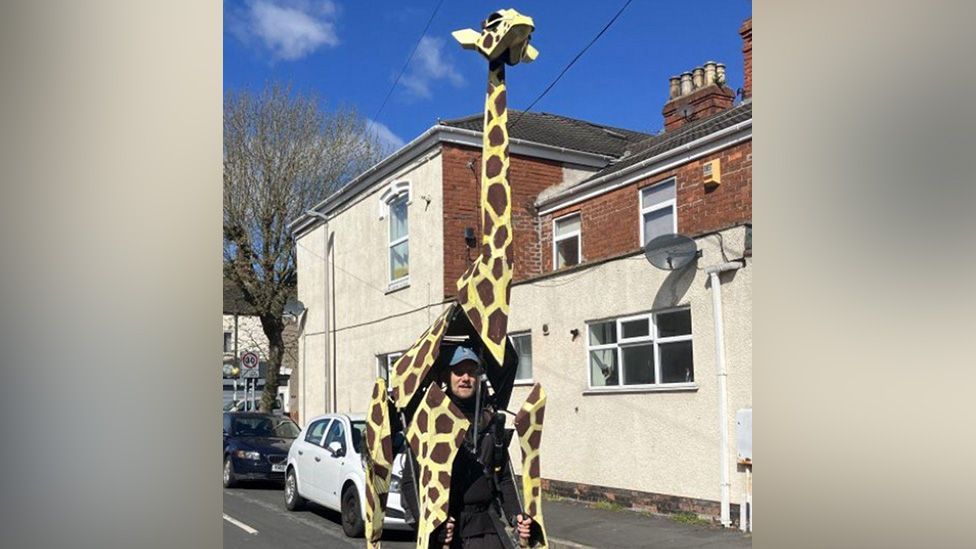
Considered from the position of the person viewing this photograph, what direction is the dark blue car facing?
facing the viewer and to the right of the viewer

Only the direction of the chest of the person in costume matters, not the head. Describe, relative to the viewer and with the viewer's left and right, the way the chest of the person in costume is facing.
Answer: facing the viewer

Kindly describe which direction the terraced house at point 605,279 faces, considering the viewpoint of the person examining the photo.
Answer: facing the viewer and to the left of the viewer

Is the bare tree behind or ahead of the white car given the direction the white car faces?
behind

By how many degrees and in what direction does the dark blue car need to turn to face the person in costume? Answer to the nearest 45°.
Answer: approximately 45° to its right

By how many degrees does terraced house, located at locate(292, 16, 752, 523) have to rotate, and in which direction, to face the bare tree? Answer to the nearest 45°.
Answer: approximately 90° to its right

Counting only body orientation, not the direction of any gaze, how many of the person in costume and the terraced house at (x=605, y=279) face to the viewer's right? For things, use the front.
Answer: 0

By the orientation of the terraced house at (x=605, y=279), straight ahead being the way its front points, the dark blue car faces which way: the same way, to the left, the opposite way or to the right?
to the left

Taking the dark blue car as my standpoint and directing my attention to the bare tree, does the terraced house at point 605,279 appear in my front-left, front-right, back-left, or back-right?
back-right

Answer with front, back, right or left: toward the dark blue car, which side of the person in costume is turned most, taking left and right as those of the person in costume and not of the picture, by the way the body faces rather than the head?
back
